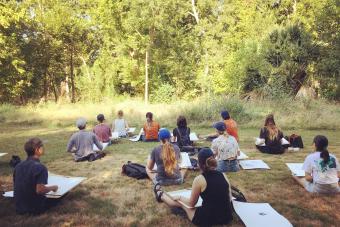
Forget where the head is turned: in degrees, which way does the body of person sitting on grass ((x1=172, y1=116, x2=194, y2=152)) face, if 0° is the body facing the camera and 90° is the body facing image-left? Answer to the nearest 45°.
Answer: approximately 180°

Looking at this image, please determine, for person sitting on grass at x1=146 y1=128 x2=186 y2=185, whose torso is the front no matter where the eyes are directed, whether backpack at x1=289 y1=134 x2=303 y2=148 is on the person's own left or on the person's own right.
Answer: on the person's own right

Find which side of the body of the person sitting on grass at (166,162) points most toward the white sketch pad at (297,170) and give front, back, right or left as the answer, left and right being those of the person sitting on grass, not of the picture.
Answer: right

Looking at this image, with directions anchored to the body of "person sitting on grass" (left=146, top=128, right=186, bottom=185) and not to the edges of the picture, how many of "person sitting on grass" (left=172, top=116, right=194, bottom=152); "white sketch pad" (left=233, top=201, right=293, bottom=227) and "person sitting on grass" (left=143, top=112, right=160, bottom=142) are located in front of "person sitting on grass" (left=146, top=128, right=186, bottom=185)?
2

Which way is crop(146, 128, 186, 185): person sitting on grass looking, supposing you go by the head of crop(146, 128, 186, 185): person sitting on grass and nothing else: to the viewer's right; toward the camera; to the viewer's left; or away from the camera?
away from the camera

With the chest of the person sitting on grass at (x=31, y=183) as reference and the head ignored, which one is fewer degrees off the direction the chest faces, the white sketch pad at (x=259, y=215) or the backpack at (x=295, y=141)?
the backpack

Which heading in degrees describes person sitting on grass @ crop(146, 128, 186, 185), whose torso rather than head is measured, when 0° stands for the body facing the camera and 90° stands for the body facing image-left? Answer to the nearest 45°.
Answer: approximately 180°

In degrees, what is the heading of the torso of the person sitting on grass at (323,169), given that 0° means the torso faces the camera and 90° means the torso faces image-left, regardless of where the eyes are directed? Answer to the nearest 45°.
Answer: approximately 135°

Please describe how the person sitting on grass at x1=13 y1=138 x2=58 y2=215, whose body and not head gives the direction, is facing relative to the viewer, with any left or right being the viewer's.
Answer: facing away from the viewer and to the right of the viewer
